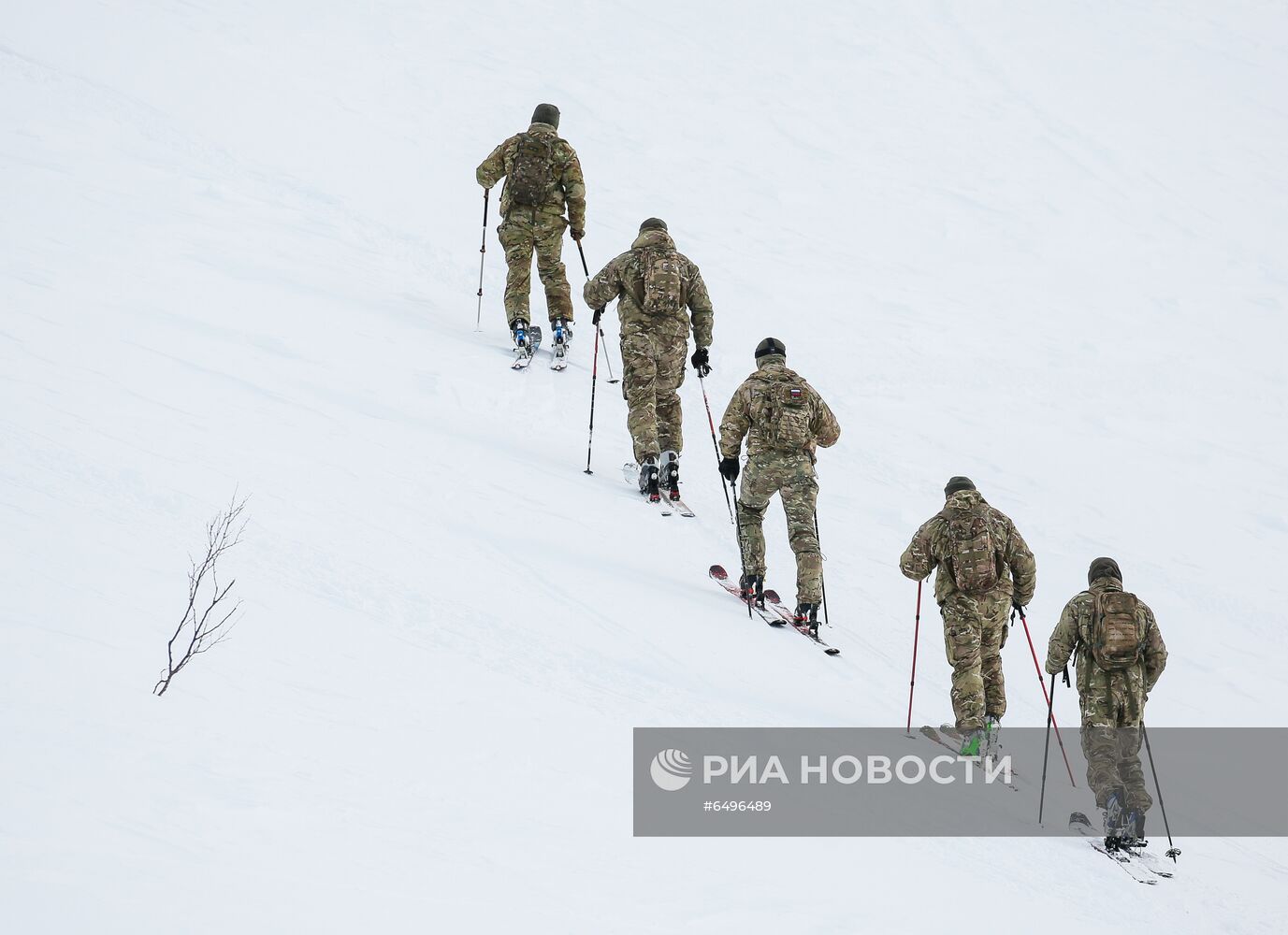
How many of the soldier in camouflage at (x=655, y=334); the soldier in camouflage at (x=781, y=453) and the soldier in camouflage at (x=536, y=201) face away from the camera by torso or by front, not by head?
3

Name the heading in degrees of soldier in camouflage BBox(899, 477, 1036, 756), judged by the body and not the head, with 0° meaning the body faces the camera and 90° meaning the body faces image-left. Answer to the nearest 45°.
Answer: approximately 180°

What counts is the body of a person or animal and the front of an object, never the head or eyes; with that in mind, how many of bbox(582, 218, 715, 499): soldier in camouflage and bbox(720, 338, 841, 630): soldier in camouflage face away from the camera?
2

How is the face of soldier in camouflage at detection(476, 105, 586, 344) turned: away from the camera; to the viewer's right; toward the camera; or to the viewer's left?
away from the camera

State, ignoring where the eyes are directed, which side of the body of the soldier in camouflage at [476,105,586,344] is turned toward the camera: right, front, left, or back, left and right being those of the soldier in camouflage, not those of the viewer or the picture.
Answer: back

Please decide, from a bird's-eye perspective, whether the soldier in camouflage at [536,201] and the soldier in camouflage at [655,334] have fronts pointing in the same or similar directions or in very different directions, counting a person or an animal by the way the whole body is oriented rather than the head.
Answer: same or similar directions

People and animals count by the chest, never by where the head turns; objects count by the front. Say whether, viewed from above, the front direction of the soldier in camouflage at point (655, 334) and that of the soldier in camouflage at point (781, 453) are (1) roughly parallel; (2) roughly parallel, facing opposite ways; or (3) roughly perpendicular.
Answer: roughly parallel

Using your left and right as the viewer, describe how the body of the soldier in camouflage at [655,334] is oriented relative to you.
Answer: facing away from the viewer

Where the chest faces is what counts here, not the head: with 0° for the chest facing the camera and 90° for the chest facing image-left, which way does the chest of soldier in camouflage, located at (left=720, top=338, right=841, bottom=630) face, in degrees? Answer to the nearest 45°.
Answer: approximately 180°
